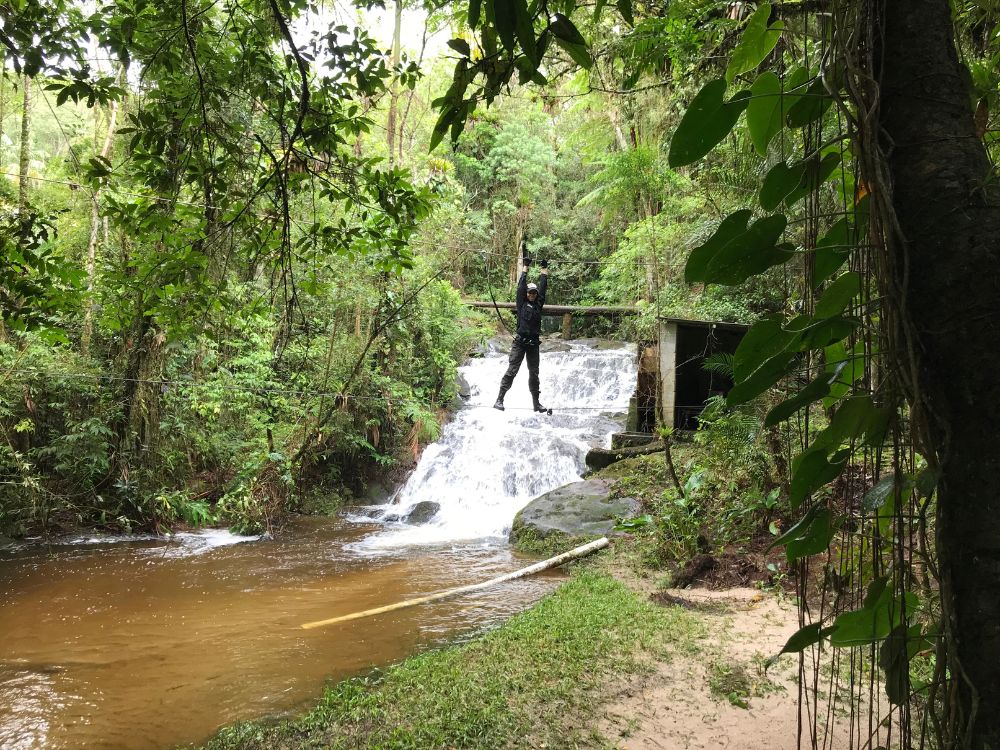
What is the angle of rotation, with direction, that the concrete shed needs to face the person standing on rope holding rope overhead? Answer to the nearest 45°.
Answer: approximately 45° to its right

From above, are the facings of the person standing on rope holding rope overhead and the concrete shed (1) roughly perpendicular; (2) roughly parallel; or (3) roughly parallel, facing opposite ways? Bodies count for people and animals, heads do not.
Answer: roughly parallel

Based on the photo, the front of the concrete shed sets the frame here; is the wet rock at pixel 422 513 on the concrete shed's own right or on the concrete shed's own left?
on the concrete shed's own right

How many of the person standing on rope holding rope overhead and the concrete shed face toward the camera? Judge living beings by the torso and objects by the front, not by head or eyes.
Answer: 2

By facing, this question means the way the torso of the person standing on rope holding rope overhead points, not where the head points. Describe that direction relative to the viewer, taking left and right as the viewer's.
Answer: facing the viewer

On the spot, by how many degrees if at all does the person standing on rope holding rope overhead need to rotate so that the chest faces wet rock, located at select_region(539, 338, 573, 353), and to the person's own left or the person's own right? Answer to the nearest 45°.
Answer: approximately 180°

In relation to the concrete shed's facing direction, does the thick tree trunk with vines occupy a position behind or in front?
in front

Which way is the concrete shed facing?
toward the camera

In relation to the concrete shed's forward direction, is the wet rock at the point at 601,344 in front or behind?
behind
